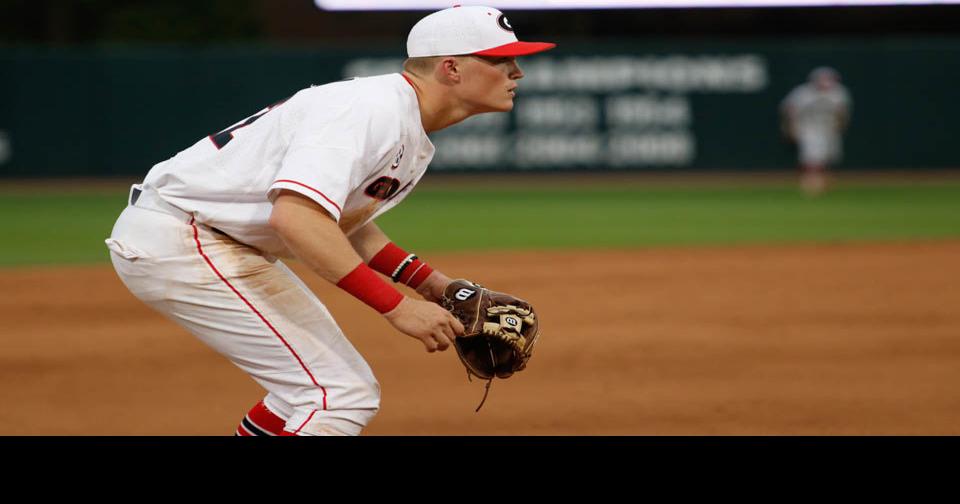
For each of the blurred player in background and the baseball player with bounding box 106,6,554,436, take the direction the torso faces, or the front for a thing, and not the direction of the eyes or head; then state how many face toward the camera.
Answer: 1

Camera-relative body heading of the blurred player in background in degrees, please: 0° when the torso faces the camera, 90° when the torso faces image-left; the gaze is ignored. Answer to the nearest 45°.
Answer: approximately 0°

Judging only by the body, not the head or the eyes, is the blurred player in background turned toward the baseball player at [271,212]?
yes

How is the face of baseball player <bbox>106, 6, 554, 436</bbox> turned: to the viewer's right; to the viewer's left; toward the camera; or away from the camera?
to the viewer's right

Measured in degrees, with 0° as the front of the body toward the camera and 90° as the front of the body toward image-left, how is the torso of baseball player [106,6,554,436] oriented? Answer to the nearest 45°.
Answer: approximately 270°

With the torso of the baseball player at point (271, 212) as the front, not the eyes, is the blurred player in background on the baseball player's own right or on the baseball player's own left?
on the baseball player's own left
